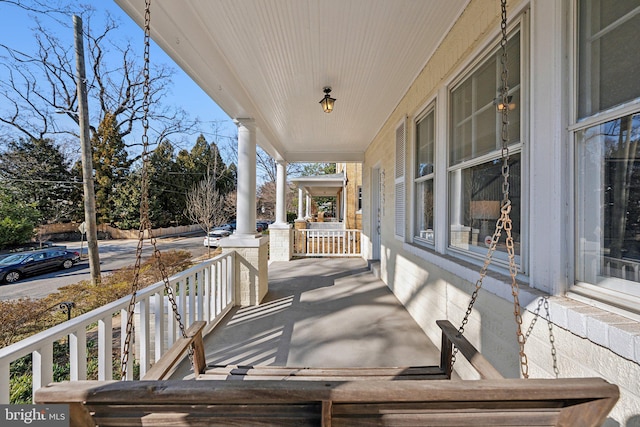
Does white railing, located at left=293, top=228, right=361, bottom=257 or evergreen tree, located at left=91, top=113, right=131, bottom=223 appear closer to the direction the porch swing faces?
the white railing

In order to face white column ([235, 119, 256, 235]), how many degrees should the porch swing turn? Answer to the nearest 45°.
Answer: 0° — it already faces it

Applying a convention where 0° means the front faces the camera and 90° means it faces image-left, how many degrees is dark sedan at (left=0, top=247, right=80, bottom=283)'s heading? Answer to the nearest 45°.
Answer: approximately 45°

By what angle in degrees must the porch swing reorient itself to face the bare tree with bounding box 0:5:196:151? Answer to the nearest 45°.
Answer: approximately 45° to its left

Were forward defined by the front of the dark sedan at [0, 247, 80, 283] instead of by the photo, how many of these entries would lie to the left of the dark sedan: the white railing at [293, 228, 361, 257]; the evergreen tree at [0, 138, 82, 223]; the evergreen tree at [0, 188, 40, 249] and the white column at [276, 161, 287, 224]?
2

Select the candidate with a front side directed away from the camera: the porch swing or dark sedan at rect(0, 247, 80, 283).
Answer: the porch swing

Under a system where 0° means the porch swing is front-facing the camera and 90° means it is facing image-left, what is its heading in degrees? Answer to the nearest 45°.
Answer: approximately 180°

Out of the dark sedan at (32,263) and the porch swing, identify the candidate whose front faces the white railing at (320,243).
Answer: the porch swing

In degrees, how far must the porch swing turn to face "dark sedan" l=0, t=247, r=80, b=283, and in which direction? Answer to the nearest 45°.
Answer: approximately 45° to its left
